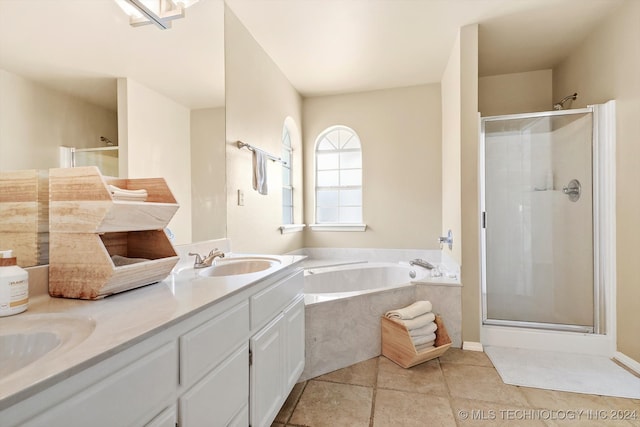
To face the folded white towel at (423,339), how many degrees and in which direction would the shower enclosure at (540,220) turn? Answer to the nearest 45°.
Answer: approximately 45° to its right

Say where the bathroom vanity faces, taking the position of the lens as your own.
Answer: facing the viewer and to the right of the viewer

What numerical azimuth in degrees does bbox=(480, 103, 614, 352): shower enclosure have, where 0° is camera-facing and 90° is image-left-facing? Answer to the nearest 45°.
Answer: approximately 0°

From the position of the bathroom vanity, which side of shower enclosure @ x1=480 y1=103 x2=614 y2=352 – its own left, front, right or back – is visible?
front

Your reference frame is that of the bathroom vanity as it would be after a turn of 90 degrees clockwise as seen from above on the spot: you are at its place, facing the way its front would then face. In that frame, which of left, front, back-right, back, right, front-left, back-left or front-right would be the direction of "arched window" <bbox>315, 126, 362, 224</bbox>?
back

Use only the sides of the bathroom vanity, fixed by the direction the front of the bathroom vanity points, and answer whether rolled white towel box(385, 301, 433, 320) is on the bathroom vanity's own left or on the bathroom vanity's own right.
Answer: on the bathroom vanity's own left

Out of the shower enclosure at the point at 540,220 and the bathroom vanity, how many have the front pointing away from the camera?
0

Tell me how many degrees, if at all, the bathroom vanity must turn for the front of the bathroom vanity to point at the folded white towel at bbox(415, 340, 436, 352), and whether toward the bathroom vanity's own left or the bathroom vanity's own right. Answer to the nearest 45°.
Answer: approximately 45° to the bathroom vanity's own left
